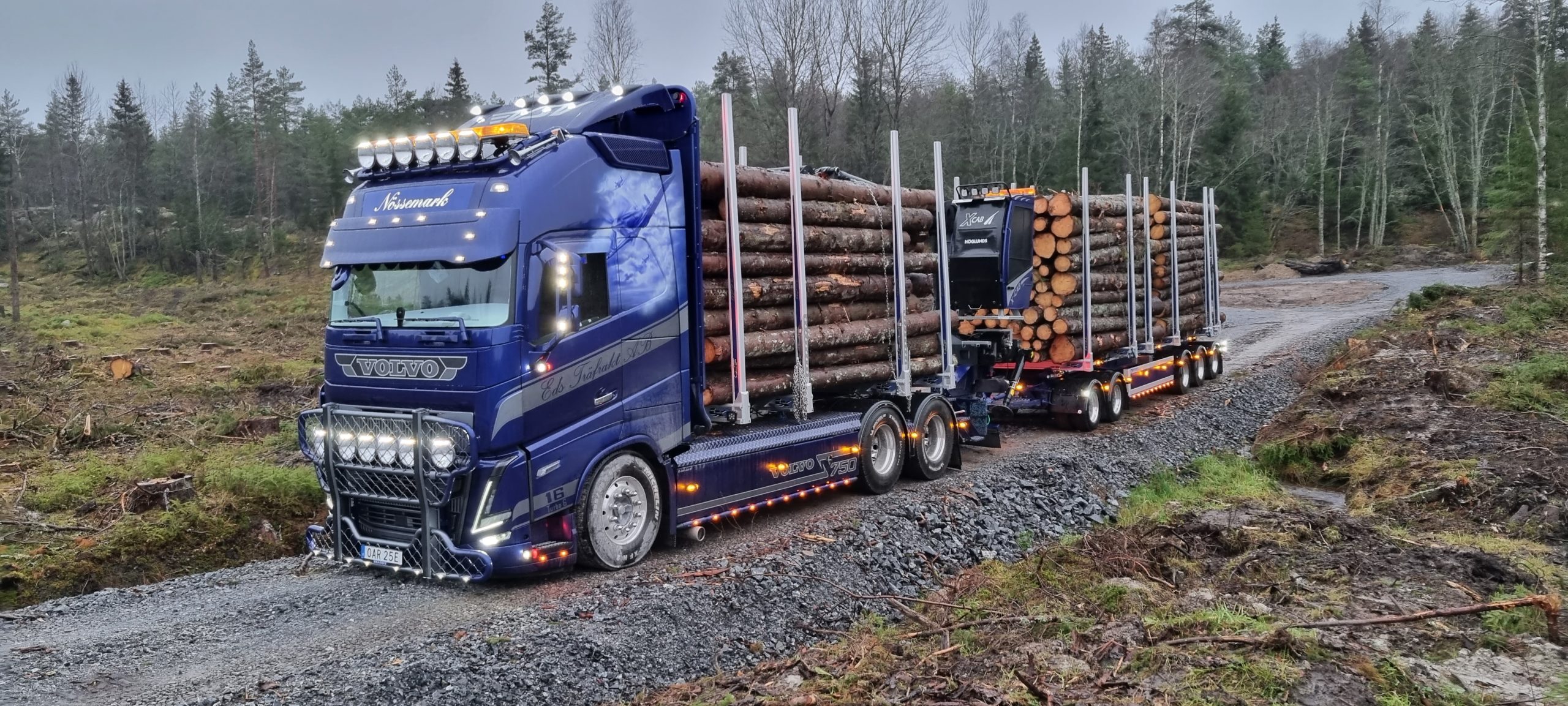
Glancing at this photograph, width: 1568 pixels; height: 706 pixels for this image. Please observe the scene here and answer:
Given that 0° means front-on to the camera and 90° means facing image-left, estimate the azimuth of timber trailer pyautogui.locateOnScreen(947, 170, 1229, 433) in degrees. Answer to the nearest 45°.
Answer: approximately 45°
